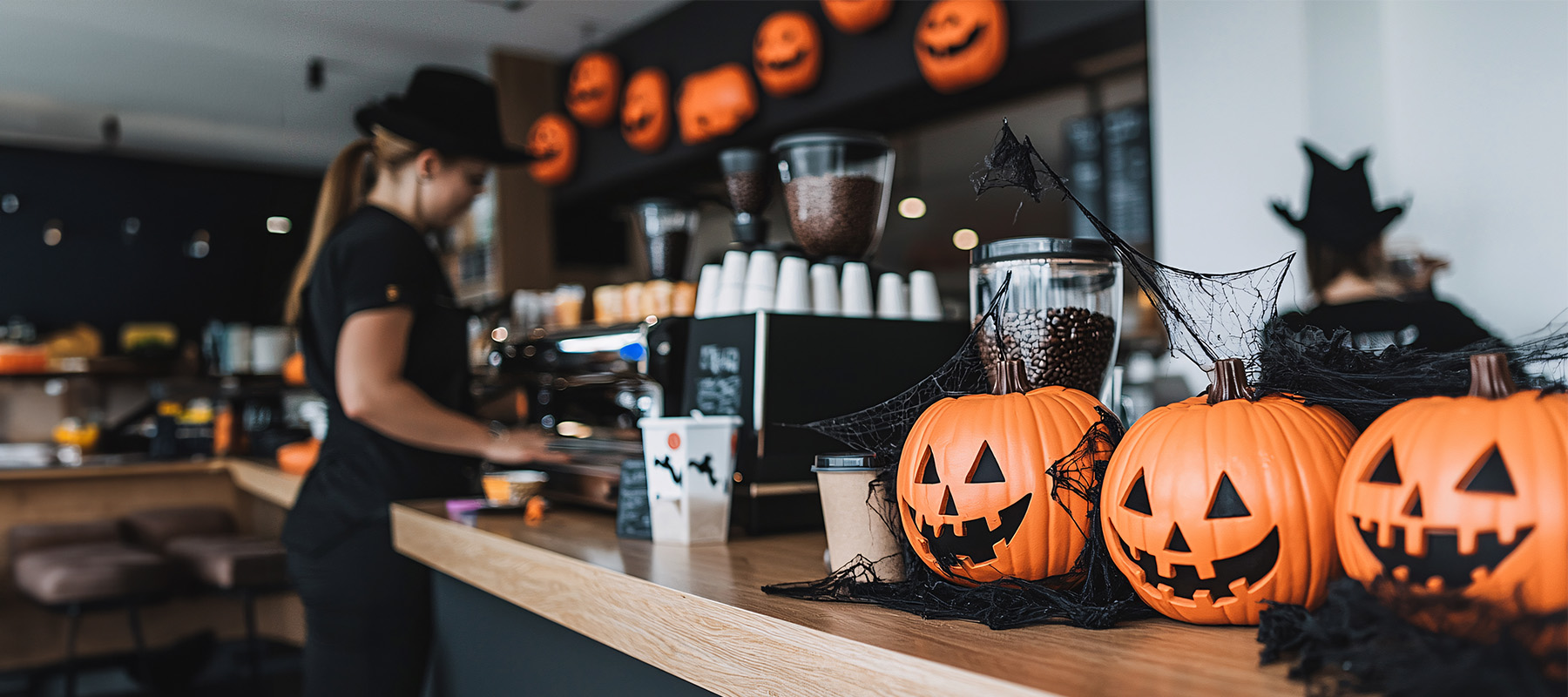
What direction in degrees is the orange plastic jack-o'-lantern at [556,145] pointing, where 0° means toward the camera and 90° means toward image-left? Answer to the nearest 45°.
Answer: approximately 45°

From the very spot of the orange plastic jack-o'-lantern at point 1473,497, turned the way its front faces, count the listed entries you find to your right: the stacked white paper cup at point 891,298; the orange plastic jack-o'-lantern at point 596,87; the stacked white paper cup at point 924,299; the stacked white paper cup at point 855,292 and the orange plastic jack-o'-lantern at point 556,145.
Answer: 5

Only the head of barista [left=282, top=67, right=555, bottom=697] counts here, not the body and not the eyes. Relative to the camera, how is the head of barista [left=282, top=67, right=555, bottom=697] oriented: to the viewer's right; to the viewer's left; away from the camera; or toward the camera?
to the viewer's right

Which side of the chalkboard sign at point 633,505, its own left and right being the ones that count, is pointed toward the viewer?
front

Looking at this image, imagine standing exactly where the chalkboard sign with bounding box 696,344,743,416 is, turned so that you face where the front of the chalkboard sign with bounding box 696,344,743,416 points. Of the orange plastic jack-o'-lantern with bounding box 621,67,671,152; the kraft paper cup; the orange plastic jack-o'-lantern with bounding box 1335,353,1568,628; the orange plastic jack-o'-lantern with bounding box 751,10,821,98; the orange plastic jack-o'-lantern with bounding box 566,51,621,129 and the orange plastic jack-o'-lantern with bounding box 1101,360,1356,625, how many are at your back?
3

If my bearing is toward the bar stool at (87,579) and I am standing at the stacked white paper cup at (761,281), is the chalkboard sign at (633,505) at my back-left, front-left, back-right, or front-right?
front-left

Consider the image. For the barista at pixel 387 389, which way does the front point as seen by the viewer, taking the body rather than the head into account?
to the viewer's right

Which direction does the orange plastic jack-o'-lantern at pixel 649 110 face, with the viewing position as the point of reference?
facing the viewer and to the left of the viewer

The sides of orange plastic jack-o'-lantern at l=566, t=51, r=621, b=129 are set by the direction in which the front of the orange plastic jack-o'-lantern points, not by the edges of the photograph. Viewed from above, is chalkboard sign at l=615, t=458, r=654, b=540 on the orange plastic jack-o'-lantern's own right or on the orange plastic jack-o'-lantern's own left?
on the orange plastic jack-o'-lantern's own left

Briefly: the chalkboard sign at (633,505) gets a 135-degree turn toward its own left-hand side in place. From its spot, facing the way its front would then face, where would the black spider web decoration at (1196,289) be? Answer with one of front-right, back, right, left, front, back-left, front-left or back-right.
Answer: right

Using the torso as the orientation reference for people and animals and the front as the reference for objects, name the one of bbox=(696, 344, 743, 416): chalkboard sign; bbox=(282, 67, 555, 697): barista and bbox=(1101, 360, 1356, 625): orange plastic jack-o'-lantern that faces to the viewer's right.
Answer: the barista

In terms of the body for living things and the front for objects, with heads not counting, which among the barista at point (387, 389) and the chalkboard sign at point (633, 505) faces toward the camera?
the chalkboard sign

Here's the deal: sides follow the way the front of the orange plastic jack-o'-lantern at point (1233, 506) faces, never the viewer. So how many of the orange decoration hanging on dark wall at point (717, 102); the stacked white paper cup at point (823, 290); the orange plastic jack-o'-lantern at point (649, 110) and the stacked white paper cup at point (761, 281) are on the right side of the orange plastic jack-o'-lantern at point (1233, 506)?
4

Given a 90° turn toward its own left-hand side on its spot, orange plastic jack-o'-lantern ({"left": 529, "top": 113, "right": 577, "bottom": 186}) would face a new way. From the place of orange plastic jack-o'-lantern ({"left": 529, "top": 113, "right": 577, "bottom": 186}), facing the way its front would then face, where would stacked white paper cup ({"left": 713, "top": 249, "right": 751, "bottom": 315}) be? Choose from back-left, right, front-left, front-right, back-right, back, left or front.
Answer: front-right

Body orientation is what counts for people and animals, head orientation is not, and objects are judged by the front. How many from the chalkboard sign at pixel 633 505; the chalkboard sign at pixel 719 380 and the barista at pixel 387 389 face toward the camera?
2

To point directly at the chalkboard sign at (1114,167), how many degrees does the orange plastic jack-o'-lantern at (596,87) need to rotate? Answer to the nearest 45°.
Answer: approximately 90° to its left

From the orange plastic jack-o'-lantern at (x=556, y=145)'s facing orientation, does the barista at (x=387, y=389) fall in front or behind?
in front

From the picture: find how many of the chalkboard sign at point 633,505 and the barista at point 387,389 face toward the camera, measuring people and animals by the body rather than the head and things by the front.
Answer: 1

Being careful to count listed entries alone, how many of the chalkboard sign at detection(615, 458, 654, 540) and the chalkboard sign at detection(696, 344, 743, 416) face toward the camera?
2

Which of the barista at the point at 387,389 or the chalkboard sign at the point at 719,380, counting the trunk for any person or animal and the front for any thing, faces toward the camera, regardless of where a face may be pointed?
the chalkboard sign
